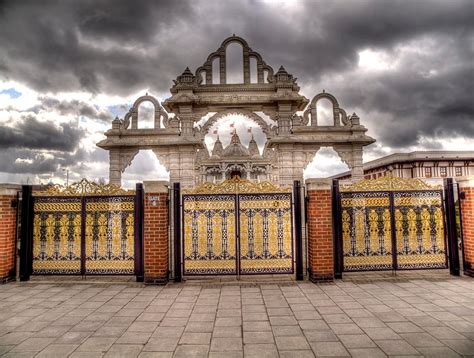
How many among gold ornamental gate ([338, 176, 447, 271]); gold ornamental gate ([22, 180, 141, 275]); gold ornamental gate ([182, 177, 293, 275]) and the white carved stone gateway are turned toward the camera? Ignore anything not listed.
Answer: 4

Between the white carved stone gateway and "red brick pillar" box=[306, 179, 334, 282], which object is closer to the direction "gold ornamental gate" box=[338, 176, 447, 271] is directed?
the red brick pillar

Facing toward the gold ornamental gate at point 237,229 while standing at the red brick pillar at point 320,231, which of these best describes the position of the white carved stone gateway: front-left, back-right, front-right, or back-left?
front-right

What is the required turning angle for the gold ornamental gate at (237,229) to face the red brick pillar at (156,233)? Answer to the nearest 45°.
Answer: approximately 90° to its right

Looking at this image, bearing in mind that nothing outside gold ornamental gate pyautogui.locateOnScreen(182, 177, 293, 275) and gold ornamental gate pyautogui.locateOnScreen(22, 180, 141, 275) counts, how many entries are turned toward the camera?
2

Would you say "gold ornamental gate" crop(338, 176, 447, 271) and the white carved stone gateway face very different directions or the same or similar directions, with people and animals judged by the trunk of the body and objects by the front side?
same or similar directions

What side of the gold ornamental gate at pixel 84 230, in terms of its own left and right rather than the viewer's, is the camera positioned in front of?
front

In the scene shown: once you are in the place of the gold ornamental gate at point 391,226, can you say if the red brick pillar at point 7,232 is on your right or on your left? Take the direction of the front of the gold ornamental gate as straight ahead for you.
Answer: on your right

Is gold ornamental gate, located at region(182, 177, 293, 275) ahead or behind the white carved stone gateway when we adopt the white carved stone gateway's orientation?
ahead

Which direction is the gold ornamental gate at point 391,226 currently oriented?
toward the camera

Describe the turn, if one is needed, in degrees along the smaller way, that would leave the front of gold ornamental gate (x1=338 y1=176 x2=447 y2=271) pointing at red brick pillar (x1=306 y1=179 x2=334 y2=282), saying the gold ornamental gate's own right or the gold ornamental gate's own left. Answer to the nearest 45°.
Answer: approximately 45° to the gold ornamental gate's own right
